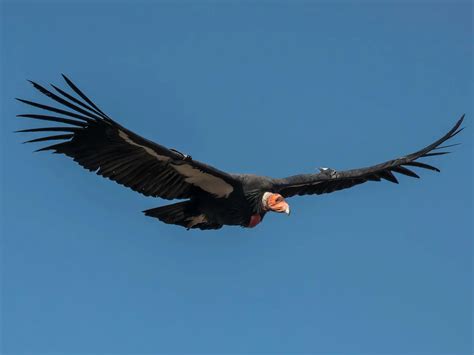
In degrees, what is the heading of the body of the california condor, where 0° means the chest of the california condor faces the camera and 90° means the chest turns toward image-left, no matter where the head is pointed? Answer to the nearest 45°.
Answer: approximately 315°
